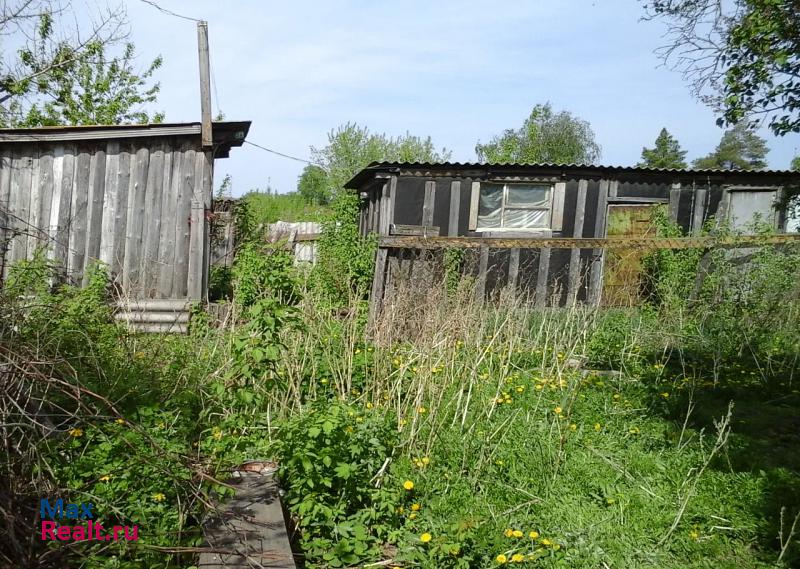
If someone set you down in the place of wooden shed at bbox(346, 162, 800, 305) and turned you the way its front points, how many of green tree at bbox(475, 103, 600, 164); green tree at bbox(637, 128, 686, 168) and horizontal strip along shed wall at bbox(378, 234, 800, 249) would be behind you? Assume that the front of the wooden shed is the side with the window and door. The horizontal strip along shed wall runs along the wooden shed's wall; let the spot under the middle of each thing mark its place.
2

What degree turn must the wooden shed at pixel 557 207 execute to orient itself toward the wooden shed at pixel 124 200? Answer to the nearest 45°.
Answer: approximately 45° to its right

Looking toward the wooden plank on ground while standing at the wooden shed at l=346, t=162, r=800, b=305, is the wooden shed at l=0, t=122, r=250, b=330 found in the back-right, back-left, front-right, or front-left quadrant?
front-right

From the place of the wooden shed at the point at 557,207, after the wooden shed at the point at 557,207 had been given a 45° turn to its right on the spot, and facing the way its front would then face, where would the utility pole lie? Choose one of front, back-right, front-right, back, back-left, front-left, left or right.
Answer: front

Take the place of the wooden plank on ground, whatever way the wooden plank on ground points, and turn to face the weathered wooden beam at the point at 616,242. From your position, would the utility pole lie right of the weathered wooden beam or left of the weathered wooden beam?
left

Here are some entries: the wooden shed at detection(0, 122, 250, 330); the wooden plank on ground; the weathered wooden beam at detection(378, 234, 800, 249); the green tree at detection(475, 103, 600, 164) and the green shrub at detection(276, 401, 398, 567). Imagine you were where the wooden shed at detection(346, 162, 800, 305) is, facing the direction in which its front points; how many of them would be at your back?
1

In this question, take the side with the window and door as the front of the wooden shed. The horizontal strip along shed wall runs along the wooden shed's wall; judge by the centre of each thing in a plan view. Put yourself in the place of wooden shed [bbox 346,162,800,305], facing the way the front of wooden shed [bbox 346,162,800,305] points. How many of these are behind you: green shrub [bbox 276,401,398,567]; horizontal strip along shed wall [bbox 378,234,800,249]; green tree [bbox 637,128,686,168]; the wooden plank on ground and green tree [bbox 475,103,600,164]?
2

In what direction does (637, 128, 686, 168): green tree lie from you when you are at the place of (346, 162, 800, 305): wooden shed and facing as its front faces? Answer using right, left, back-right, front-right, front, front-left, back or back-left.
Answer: back

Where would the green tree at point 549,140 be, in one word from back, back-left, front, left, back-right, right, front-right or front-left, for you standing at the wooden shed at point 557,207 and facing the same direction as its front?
back

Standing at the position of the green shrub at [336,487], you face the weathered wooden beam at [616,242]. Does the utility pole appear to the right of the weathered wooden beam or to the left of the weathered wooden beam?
left

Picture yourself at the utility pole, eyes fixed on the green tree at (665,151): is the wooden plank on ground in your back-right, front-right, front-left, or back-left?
back-right

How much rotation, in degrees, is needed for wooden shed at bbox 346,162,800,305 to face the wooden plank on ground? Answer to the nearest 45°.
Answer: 0° — it already faces it

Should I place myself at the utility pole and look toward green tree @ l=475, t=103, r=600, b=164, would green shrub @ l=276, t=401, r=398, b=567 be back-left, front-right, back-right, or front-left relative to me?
back-right

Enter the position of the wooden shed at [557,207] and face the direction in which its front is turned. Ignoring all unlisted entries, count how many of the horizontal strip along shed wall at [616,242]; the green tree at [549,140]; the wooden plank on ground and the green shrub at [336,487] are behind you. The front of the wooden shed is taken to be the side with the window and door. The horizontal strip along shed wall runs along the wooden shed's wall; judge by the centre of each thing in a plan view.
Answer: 1

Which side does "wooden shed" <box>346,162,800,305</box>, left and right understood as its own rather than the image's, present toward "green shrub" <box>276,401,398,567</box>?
front

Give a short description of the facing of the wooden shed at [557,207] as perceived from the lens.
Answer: facing the viewer
